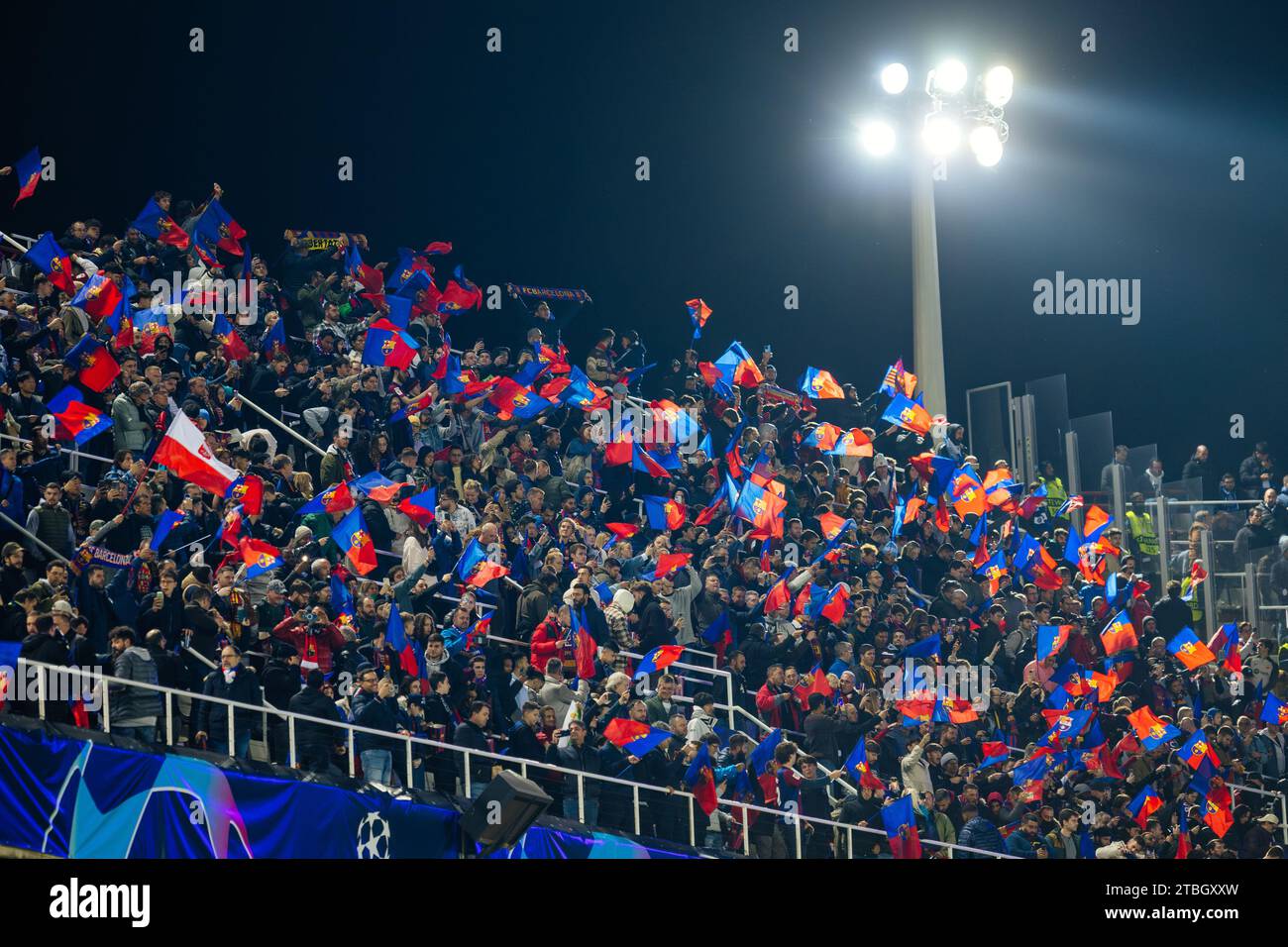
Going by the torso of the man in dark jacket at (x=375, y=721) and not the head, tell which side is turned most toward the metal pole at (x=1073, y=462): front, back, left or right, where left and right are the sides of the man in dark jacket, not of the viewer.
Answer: left

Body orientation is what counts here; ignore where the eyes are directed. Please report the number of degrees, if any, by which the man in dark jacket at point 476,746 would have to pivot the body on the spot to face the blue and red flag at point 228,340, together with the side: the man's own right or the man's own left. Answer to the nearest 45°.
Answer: approximately 180°

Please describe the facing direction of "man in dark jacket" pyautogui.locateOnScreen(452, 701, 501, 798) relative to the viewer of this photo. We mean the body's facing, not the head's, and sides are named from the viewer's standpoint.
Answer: facing the viewer and to the right of the viewer

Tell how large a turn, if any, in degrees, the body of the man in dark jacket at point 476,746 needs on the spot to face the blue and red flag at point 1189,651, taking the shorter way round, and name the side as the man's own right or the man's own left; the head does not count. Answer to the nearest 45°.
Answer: approximately 90° to the man's own left

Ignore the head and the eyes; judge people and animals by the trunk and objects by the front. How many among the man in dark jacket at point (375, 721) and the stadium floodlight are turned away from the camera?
0

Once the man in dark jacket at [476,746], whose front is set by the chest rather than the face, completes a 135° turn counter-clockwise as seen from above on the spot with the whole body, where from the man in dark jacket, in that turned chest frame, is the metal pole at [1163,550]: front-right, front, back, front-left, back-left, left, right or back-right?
front-right

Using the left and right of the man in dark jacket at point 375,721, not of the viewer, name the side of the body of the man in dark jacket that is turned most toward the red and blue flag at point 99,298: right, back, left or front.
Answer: back

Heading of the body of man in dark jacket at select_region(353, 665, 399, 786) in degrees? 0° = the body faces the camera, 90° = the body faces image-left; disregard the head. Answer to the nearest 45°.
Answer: approximately 315°

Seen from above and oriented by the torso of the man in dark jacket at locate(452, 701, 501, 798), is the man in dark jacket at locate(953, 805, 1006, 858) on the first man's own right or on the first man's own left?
on the first man's own left

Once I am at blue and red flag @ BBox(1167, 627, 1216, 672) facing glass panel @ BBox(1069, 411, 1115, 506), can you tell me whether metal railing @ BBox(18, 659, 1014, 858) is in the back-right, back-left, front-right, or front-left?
back-left

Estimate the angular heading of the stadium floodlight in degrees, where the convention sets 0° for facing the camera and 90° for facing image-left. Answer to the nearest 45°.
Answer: approximately 0°
